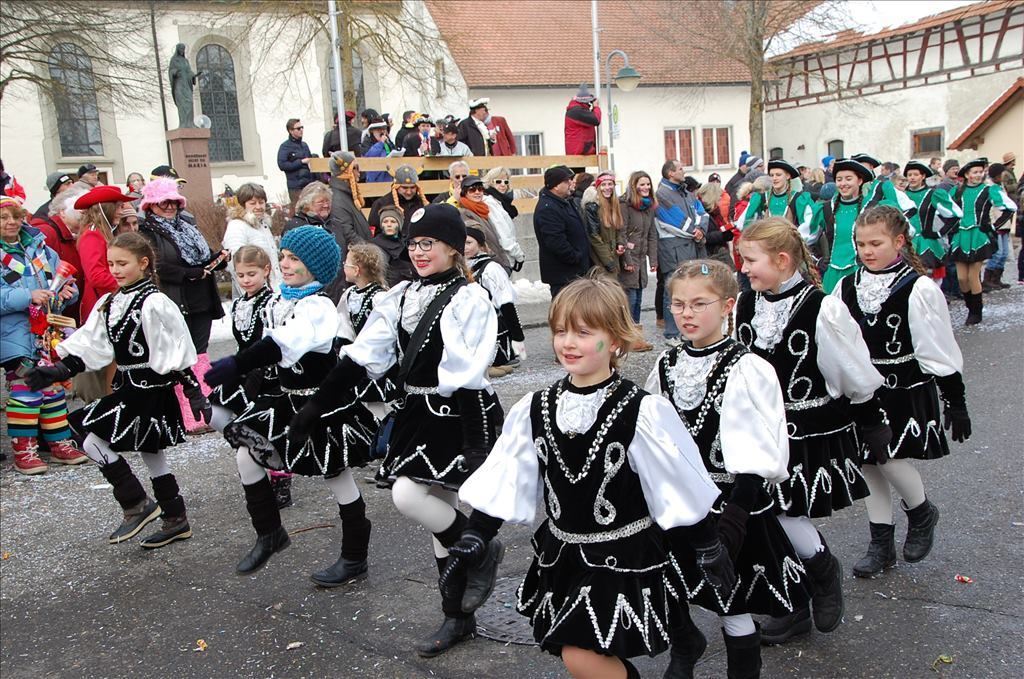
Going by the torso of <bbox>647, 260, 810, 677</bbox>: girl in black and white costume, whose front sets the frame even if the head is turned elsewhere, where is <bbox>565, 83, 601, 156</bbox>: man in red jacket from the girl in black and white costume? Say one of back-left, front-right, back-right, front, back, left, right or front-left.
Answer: back-right

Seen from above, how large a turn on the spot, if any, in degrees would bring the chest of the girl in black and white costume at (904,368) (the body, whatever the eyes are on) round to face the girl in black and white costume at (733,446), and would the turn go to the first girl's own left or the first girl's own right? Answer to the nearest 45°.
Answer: approximately 45° to the first girl's own left

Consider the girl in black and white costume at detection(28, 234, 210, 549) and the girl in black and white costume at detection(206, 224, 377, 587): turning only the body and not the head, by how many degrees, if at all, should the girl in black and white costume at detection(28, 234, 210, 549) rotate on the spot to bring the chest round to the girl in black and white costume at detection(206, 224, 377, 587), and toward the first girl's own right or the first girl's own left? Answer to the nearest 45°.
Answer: approximately 90° to the first girl's own left

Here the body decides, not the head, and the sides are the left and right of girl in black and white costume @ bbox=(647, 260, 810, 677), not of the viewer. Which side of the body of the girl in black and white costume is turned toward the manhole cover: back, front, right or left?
right

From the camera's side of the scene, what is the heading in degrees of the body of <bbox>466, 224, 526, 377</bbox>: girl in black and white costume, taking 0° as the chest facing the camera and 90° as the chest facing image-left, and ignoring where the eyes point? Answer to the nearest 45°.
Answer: approximately 45°

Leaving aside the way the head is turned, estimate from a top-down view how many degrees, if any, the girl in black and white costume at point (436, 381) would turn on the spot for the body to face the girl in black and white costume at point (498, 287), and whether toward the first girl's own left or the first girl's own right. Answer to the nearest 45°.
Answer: approximately 135° to the first girl's own right

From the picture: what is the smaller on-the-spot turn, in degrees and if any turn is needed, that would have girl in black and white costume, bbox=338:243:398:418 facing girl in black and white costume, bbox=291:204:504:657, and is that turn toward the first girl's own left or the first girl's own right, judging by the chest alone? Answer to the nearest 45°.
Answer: approximately 45° to the first girl's own left

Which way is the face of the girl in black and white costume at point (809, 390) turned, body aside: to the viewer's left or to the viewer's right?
to the viewer's left

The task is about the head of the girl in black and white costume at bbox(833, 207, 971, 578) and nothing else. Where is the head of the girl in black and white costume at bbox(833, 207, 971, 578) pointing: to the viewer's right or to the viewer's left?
to the viewer's left

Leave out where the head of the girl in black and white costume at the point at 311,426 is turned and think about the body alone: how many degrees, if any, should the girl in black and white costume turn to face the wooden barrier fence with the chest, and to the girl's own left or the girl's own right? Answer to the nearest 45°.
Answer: approximately 135° to the girl's own right
